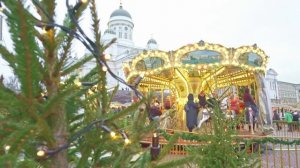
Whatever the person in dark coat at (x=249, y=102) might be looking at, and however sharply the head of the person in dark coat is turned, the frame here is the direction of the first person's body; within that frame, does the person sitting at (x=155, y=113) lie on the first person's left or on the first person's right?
on the first person's left

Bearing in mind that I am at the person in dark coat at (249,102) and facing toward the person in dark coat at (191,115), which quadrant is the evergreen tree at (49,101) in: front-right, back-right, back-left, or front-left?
front-left

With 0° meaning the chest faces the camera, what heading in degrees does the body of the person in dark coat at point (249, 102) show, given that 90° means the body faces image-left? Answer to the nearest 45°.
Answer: approximately 90°

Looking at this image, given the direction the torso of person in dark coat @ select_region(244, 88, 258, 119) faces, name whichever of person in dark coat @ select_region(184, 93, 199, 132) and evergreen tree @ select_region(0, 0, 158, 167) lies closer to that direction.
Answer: the person in dark coat

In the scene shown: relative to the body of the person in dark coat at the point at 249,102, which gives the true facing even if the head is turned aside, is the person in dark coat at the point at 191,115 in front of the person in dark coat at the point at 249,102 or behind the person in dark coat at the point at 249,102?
in front

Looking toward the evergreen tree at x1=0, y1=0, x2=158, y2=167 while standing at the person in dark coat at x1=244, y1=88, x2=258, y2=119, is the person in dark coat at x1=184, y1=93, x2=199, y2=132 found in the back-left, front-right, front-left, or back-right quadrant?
front-right
